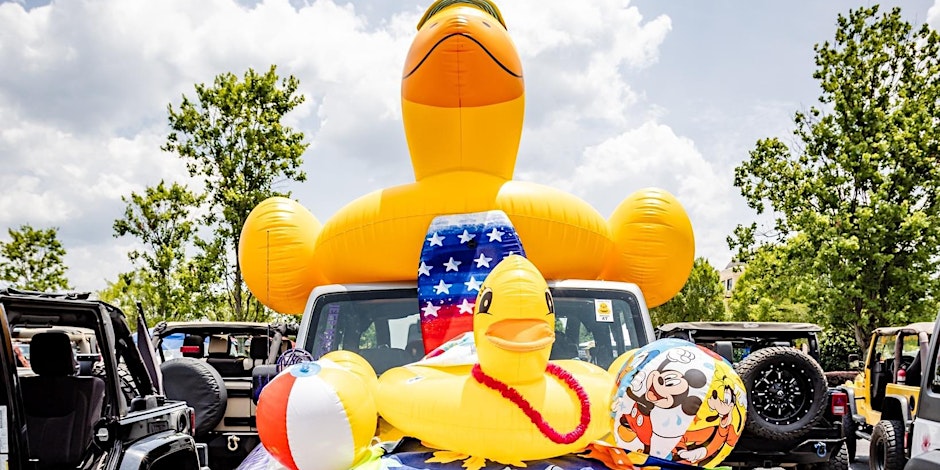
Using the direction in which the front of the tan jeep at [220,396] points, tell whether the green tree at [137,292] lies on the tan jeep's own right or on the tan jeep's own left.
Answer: on the tan jeep's own left

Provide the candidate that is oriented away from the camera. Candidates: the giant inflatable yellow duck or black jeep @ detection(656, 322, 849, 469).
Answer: the black jeep

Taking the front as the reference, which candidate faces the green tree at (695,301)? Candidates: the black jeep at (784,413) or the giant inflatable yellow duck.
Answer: the black jeep

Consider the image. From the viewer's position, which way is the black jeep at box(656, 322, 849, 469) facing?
facing away from the viewer

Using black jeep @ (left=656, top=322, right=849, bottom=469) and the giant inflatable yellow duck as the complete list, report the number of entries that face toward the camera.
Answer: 1

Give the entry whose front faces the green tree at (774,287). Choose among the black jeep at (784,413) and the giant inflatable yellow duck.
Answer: the black jeep

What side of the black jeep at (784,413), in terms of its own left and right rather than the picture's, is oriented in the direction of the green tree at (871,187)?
front

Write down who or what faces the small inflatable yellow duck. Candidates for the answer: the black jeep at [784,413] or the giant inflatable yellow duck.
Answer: the giant inflatable yellow duck

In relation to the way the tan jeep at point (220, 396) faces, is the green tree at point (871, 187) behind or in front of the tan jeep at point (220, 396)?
in front

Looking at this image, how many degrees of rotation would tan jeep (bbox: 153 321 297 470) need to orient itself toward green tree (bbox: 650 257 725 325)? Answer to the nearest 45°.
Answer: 0° — it already faces it

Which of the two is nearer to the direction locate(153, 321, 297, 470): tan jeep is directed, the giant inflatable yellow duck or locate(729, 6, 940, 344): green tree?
the green tree

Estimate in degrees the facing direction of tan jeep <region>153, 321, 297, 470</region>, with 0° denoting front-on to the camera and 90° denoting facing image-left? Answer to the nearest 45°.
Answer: approximately 225°
